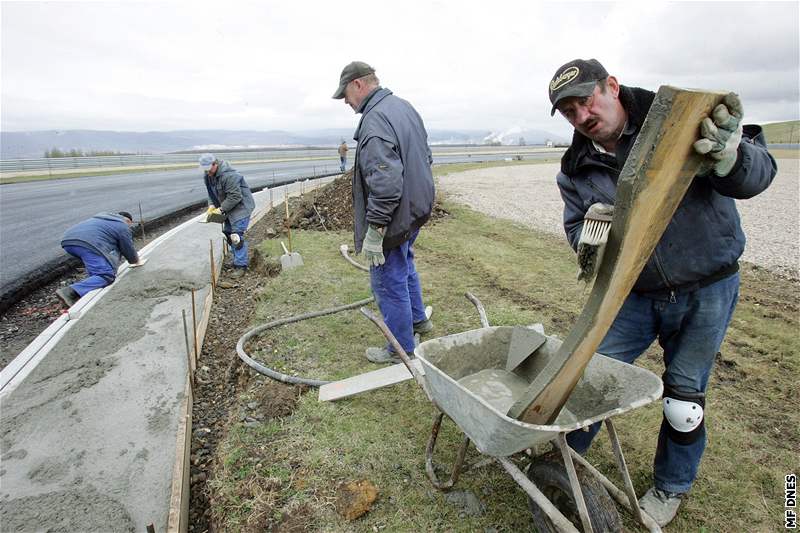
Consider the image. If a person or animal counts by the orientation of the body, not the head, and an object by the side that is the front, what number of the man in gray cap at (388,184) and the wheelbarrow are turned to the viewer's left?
1

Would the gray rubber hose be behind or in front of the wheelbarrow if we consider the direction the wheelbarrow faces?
behind

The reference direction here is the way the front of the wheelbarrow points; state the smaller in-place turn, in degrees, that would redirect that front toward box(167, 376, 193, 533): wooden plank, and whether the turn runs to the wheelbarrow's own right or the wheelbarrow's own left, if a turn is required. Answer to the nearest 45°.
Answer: approximately 135° to the wheelbarrow's own right

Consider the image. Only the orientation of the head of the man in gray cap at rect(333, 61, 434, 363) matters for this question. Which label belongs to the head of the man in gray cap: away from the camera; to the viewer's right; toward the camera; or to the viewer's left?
to the viewer's left

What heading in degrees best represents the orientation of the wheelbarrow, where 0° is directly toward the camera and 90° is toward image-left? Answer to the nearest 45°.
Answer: approximately 315°

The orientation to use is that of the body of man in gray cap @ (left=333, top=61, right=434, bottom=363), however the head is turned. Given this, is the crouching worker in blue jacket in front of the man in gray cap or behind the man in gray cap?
in front

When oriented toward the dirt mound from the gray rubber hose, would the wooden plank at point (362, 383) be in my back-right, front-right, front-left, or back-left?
back-right

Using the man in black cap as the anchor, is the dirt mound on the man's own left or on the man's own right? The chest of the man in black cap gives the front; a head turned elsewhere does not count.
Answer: on the man's own right

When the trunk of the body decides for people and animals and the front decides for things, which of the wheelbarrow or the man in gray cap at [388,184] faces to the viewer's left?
the man in gray cap

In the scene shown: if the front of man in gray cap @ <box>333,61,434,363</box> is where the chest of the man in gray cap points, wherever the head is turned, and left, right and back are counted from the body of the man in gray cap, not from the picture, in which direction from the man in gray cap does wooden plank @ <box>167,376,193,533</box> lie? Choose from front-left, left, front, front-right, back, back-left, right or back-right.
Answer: front-left

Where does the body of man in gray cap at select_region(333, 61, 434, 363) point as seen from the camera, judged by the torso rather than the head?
to the viewer's left

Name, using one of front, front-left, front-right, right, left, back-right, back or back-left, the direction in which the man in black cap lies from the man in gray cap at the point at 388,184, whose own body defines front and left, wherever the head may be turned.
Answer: back-left
